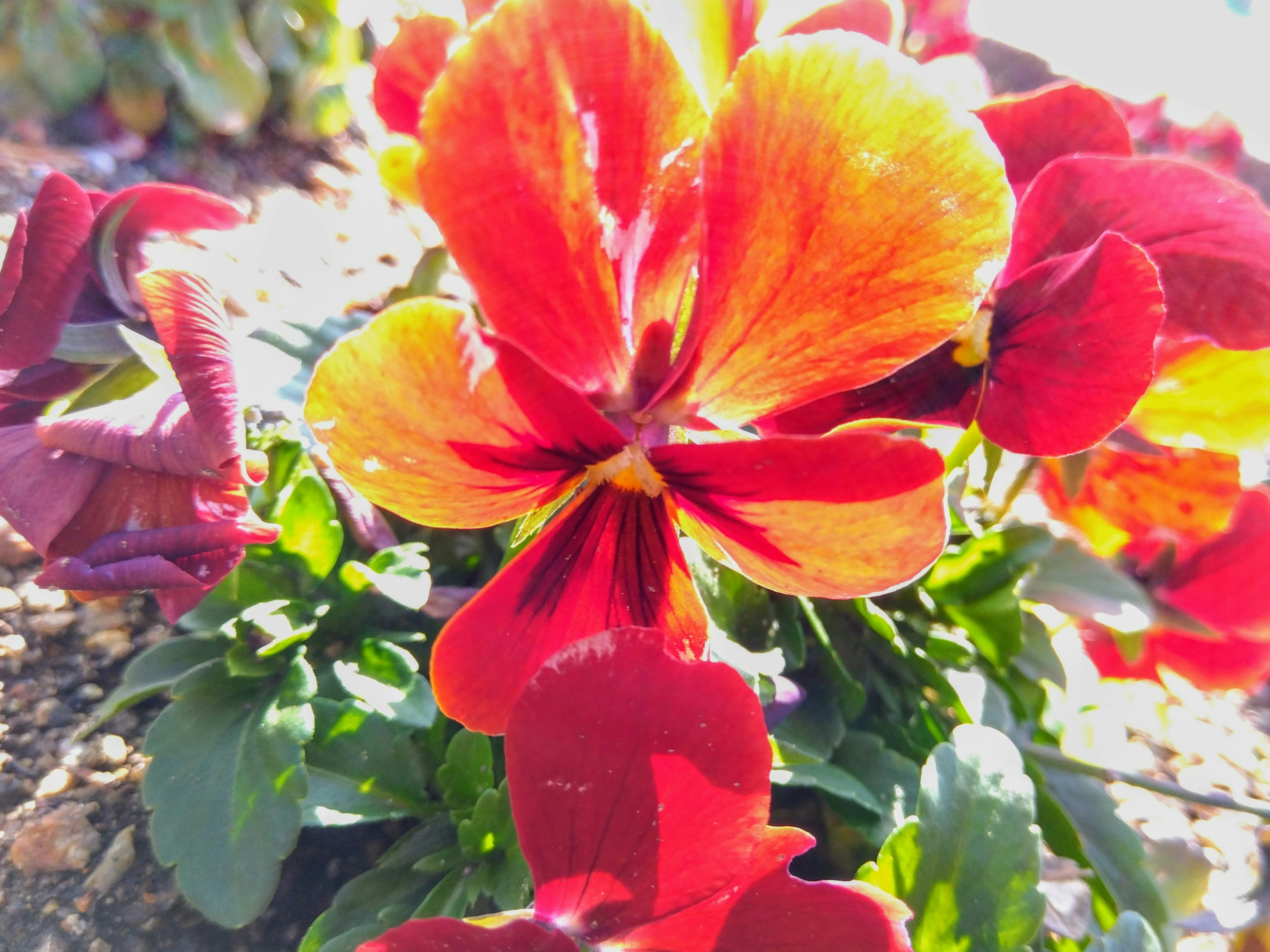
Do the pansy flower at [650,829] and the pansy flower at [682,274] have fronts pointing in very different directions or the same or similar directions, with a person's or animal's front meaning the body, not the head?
same or similar directions

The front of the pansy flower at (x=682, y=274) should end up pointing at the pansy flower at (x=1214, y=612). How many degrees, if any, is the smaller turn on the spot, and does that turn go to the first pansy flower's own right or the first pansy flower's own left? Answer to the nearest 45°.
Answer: approximately 135° to the first pansy flower's own left

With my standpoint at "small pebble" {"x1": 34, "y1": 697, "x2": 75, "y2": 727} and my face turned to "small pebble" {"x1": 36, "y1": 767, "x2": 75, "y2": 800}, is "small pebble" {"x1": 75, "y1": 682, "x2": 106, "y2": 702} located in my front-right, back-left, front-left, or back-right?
back-left

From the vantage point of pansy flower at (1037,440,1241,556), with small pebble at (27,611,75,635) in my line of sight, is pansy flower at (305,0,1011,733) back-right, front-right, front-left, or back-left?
front-left

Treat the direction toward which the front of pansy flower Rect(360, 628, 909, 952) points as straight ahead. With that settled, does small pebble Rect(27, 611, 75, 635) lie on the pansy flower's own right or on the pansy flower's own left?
on the pansy flower's own right

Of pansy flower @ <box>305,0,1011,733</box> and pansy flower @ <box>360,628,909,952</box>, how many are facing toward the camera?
2

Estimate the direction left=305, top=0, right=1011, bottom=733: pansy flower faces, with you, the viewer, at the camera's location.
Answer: facing the viewer

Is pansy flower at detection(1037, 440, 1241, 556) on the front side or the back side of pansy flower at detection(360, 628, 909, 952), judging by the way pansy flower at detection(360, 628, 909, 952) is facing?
on the back side
